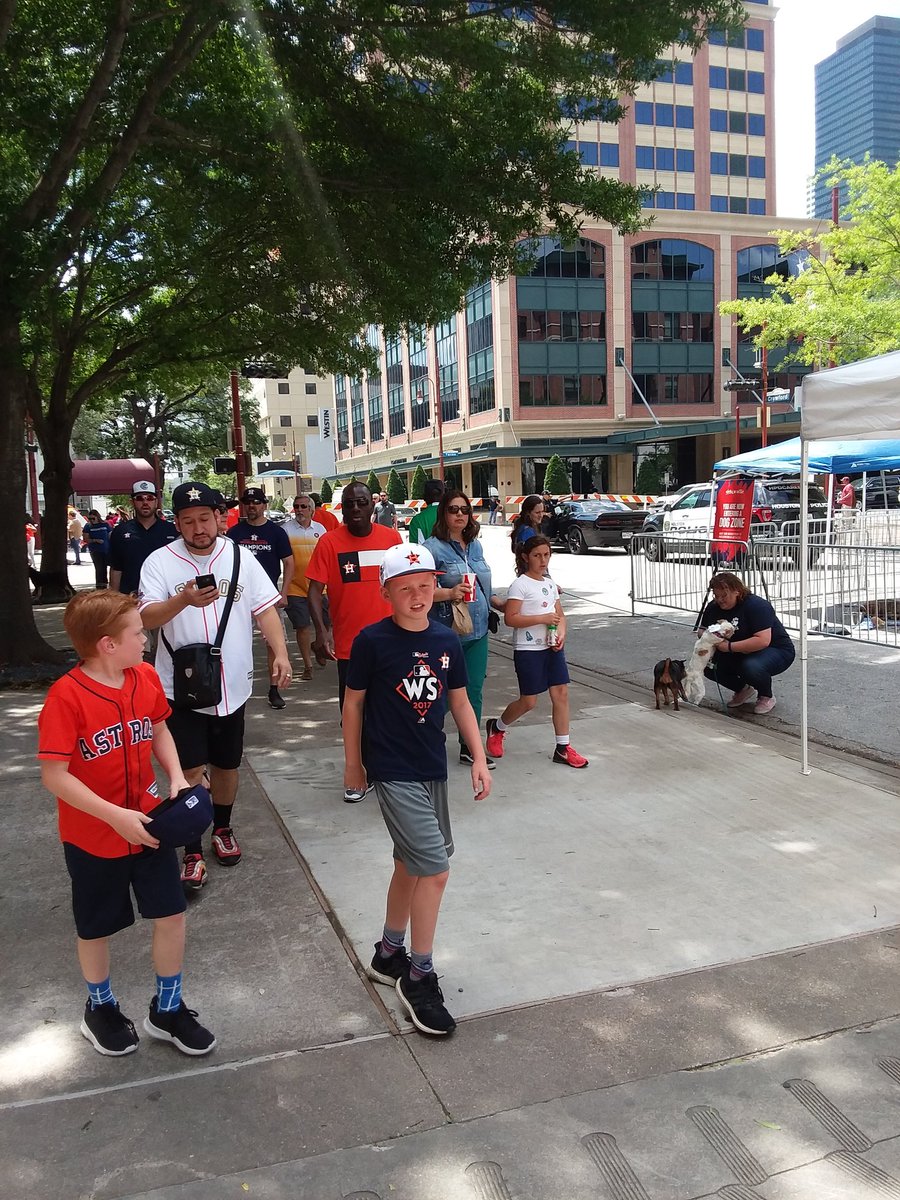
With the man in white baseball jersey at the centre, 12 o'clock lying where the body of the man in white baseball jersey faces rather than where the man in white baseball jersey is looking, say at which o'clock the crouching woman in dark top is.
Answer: The crouching woman in dark top is roughly at 8 o'clock from the man in white baseball jersey.

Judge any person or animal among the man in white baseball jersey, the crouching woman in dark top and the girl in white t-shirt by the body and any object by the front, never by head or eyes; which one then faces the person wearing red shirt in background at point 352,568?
the crouching woman in dark top

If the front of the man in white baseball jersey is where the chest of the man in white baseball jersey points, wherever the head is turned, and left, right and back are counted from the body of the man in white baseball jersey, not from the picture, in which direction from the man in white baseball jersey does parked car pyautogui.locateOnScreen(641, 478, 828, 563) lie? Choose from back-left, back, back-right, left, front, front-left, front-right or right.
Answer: back-left

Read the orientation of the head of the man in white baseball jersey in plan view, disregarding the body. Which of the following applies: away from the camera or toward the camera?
toward the camera

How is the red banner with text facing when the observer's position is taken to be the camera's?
facing the viewer

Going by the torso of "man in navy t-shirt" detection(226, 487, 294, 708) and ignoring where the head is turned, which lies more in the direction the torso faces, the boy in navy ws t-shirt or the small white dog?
the boy in navy ws t-shirt

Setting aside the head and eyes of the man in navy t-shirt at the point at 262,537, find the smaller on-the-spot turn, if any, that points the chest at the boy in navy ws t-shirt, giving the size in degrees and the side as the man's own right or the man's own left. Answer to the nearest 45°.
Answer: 0° — they already face them

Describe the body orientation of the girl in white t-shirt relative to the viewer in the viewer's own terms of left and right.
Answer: facing the viewer and to the right of the viewer

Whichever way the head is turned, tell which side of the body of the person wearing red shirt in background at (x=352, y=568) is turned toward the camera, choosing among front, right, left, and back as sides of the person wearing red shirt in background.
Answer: front

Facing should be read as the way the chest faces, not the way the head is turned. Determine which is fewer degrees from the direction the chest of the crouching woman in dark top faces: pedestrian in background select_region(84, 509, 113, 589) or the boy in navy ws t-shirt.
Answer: the boy in navy ws t-shirt

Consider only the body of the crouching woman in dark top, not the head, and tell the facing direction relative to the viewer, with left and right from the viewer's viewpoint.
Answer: facing the viewer and to the left of the viewer

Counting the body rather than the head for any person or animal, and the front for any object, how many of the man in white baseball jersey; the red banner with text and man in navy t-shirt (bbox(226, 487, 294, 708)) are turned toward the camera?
3

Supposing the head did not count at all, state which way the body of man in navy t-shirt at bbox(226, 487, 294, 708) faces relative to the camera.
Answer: toward the camera
